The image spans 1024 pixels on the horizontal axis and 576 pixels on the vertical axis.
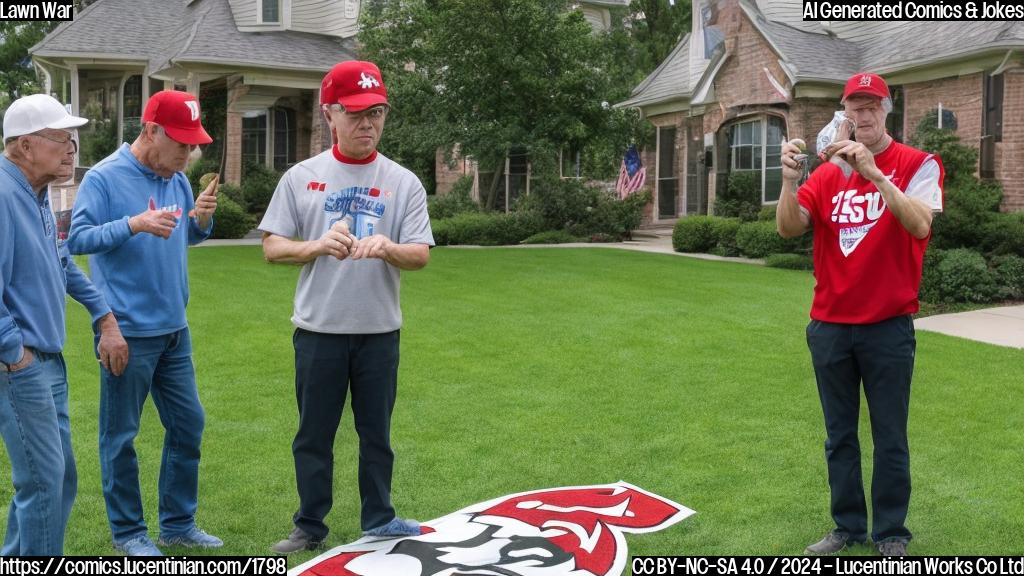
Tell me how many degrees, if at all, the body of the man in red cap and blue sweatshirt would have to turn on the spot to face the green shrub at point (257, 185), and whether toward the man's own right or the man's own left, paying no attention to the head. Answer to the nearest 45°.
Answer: approximately 135° to the man's own left

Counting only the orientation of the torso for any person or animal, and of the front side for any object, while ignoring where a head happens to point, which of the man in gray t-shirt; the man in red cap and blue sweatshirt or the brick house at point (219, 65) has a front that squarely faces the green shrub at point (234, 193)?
the brick house

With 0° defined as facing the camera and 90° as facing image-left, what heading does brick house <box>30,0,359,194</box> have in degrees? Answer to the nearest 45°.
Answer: approximately 0°

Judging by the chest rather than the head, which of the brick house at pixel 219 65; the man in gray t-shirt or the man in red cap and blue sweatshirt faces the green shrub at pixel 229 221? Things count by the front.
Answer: the brick house

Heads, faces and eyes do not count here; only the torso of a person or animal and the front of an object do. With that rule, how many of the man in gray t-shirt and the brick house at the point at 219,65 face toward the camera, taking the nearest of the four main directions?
2

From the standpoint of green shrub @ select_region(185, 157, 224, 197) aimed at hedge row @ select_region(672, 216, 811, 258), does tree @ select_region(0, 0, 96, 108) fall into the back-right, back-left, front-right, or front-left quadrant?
back-left
